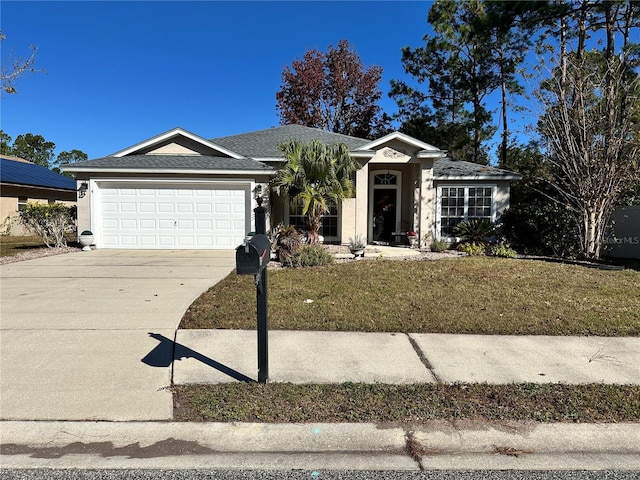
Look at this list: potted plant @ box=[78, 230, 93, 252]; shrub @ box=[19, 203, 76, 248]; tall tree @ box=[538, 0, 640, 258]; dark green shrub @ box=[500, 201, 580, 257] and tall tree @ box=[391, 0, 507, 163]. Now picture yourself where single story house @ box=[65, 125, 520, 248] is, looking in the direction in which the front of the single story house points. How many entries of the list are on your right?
2

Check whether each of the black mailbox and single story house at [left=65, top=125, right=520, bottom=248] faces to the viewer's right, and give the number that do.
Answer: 0

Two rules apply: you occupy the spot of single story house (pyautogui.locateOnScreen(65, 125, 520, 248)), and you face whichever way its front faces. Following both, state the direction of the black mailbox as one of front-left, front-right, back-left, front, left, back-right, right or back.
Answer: front

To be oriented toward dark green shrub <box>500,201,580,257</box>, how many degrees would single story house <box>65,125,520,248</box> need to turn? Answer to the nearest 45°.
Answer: approximately 90° to its left

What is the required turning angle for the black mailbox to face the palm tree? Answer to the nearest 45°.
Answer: approximately 135° to its right

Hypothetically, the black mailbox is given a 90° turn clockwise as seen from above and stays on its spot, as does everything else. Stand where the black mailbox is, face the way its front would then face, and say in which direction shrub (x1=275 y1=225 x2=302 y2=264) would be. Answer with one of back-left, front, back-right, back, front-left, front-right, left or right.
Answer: front-right

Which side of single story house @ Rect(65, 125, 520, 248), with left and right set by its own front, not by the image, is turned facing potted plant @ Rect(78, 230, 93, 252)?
right

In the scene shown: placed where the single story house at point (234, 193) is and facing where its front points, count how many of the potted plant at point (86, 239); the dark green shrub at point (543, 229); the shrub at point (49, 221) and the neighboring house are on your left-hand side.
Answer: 1

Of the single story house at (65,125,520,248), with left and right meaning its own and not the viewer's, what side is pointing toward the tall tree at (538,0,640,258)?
left

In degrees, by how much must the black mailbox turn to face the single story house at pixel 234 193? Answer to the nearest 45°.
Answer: approximately 135° to its right

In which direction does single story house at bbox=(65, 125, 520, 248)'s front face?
toward the camera

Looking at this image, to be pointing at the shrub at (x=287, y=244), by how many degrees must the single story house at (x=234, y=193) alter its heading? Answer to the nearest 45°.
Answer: approximately 45° to its left

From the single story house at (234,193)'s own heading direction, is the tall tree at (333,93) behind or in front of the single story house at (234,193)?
behind

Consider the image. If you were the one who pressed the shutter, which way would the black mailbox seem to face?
facing the viewer and to the left of the viewer

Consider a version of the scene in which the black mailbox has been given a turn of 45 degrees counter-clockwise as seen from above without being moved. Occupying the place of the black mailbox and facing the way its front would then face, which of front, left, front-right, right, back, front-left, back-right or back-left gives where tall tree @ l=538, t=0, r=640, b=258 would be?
back-left

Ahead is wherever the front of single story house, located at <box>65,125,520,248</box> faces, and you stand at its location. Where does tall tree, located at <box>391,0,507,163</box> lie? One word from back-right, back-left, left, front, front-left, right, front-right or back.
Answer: back-left
